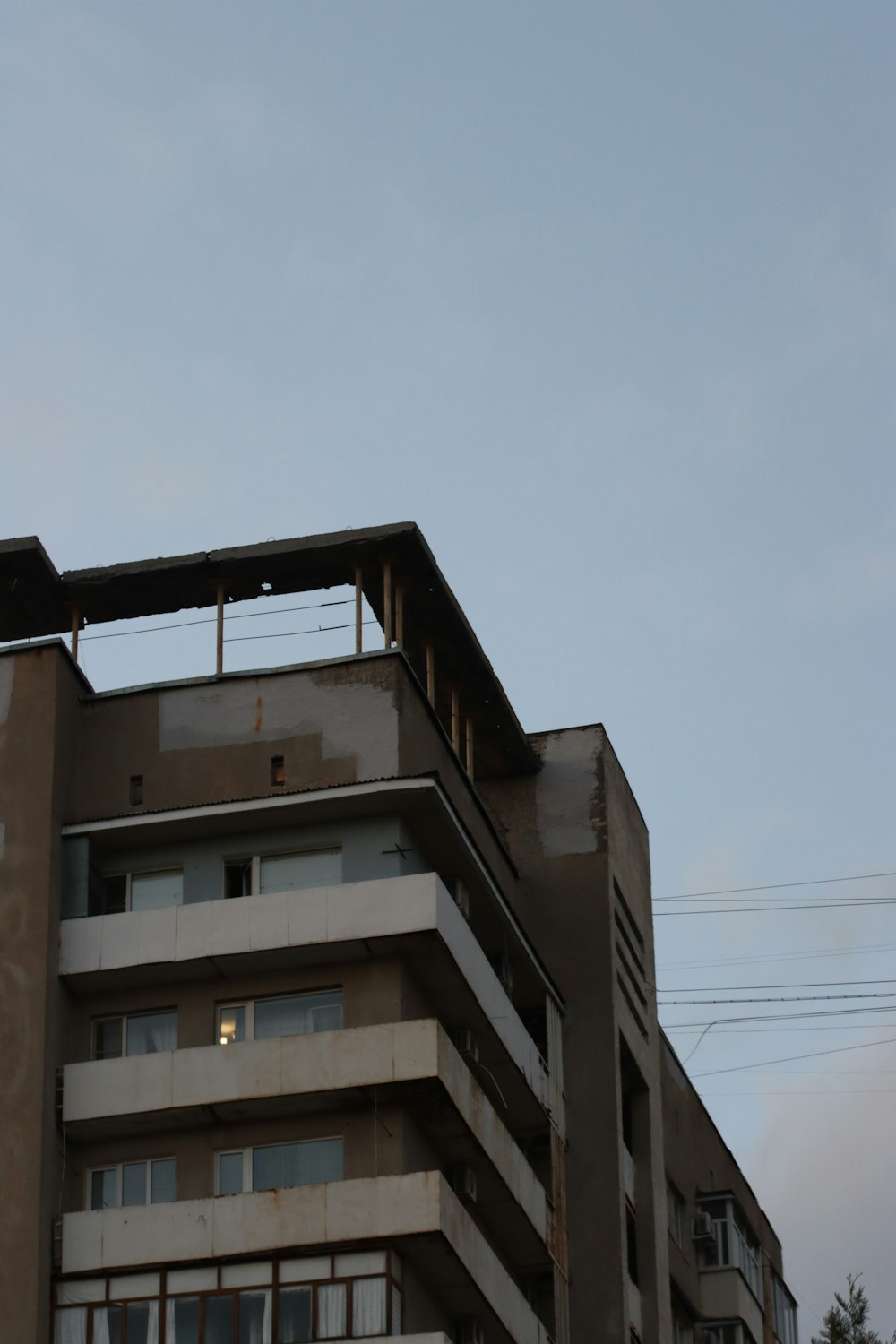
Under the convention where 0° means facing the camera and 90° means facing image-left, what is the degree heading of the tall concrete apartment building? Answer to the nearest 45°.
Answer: approximately 0°
